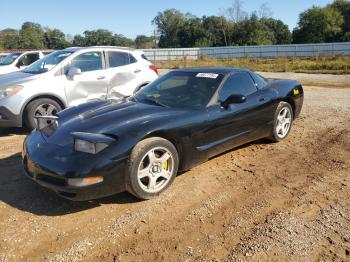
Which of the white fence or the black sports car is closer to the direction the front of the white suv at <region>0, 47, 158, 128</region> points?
the black sports car

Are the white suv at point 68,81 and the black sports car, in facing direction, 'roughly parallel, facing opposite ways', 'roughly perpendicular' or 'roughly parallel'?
roughly parallel

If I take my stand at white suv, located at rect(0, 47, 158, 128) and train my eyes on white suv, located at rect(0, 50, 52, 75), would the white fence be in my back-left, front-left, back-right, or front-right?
front-right

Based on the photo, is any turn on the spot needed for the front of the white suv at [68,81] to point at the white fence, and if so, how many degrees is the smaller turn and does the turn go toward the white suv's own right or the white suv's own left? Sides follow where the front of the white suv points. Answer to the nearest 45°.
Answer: approximately 180°

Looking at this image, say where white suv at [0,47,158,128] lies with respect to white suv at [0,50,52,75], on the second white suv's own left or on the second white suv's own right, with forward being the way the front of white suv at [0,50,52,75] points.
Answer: on the second white suv's own left

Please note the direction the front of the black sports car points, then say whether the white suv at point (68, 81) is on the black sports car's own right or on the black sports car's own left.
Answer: on the black sports car's own right

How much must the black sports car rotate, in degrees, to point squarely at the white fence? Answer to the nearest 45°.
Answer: approximately 135° to its right

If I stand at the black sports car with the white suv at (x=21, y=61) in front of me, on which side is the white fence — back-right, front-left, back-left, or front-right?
front-right

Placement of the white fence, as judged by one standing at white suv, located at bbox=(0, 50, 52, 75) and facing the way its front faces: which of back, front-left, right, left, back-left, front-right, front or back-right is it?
back

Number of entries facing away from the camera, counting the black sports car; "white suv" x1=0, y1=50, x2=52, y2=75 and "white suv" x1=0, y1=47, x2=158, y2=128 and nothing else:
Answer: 0

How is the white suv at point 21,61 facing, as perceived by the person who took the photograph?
facing the viewer and to the left of the viewer
